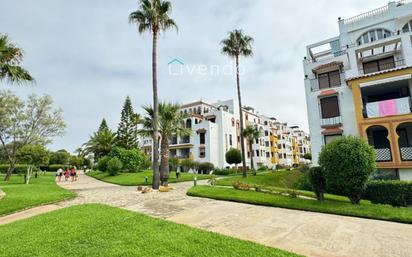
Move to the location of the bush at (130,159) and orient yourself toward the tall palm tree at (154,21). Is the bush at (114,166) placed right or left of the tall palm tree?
right

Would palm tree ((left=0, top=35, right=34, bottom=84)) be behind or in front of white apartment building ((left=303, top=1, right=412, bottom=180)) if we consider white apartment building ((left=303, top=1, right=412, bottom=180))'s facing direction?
in front

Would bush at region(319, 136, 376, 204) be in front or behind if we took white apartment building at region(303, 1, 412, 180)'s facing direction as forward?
in front

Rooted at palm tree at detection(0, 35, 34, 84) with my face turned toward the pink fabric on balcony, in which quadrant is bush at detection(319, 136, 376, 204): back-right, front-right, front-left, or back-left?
front-right

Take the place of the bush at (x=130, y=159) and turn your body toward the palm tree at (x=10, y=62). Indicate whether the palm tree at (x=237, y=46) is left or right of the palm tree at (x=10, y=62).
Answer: left

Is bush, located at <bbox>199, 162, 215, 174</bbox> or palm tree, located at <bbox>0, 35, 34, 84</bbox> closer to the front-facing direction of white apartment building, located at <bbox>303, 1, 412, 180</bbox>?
the palm tree

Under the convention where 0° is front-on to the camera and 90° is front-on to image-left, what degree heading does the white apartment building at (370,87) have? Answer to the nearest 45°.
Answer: approximately 45°

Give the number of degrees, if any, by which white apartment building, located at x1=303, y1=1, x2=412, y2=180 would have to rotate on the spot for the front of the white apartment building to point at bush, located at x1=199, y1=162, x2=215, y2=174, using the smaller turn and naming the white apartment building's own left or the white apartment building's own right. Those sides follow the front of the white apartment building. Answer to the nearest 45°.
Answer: approximately 45° to the white apartment building's own right

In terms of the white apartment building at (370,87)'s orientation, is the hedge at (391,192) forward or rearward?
forward

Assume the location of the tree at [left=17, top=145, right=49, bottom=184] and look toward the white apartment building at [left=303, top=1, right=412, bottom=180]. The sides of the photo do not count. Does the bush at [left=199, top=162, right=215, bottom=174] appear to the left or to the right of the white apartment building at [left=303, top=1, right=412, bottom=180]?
left
